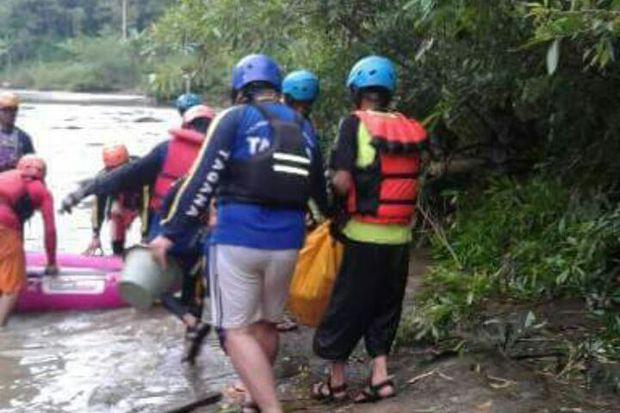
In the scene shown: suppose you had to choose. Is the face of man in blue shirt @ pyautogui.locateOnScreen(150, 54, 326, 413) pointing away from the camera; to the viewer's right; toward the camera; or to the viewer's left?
away from the camera

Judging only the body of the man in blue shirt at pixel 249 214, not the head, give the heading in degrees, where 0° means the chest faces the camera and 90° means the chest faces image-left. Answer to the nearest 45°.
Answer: approximately 135°

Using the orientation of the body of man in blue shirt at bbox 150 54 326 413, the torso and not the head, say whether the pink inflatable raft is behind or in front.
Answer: in front
